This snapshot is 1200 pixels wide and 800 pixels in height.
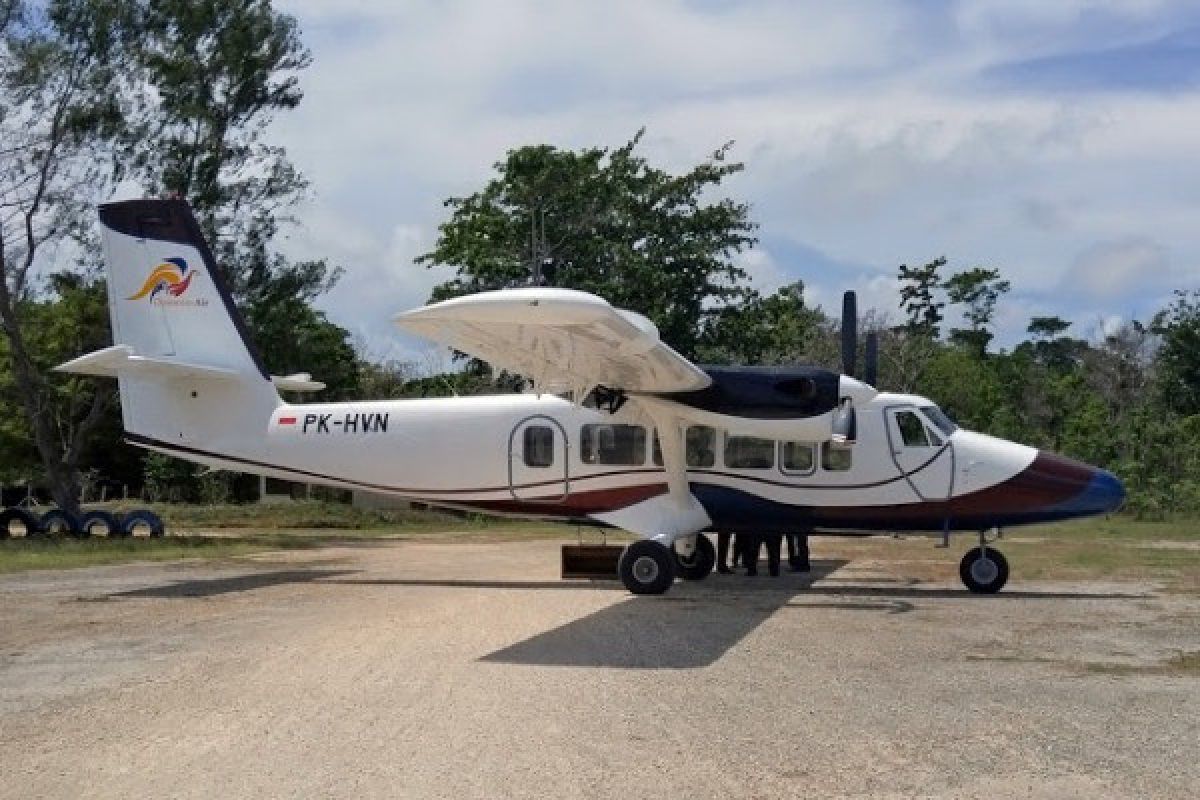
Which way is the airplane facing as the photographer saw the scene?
facing to the right of the viewer

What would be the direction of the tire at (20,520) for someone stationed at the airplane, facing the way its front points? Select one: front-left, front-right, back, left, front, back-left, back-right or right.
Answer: back-left

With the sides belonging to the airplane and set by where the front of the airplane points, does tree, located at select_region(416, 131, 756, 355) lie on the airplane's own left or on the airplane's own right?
on the airplane's own left

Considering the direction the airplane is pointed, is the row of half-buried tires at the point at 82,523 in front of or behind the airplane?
behind

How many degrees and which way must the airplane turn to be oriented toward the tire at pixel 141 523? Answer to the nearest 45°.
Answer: approximately 135° to its left

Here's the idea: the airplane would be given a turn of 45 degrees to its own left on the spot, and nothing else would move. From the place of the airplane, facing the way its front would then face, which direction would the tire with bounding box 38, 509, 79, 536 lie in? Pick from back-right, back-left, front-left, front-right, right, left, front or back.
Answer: left

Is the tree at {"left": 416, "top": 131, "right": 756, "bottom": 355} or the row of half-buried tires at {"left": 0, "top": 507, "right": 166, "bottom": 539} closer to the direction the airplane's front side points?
the tree

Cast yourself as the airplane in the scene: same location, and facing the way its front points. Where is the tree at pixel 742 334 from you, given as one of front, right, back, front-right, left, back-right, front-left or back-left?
left

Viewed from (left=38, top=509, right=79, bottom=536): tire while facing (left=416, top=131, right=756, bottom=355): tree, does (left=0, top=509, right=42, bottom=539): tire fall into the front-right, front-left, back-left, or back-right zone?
back-left

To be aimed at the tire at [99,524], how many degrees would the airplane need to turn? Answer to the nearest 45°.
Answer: approximately 135° to its left
